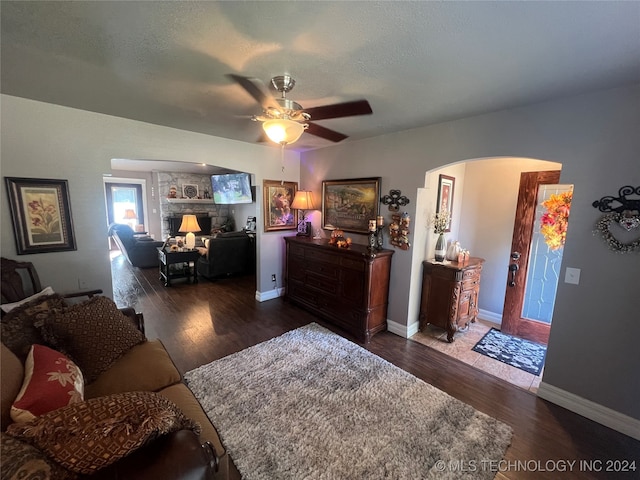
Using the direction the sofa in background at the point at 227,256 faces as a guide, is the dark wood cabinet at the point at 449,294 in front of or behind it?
behind

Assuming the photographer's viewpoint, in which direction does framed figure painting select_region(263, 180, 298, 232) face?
facing the viewer and to the right of the viewer

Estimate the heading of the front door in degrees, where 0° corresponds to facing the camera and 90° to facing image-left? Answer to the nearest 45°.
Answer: approximately 45°

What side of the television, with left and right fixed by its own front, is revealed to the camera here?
front

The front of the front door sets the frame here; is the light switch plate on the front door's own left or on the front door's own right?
on the front door's own left

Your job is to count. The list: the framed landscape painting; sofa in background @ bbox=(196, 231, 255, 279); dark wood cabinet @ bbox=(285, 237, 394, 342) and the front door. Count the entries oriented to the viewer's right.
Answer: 0

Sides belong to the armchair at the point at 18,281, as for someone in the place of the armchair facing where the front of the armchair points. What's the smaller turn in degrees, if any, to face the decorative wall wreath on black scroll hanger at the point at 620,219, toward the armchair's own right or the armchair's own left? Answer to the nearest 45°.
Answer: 0° — it already faces it

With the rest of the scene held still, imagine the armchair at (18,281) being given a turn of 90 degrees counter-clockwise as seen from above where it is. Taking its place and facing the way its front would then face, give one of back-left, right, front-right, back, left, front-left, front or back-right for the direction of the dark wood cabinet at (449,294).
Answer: right

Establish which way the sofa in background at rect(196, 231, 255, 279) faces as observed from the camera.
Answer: facing away from the viewer and to the left of the viewer

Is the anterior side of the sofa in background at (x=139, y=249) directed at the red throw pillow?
no

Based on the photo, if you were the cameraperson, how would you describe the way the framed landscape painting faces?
facing the viewer and to the left of the viewer

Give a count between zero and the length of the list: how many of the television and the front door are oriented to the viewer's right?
0

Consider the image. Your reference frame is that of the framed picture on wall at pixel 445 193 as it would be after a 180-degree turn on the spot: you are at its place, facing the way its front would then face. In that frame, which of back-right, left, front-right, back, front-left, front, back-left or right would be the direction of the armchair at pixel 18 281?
left

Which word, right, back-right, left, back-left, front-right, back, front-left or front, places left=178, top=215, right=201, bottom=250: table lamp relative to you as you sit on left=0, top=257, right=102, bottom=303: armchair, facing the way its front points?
left

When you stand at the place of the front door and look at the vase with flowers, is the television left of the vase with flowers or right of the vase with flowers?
right

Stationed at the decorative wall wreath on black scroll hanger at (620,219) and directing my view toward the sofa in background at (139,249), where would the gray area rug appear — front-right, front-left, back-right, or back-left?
front-left

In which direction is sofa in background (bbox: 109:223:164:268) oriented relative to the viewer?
to the viewer's right

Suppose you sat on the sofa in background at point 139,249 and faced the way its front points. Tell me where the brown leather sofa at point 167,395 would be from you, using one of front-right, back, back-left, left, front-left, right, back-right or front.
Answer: right

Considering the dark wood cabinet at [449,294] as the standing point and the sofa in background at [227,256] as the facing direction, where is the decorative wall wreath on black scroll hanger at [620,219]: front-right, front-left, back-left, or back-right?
back-left

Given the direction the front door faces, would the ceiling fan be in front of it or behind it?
in front

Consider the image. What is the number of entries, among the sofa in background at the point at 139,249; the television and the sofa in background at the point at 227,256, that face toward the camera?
1

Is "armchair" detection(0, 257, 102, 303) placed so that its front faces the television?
no
